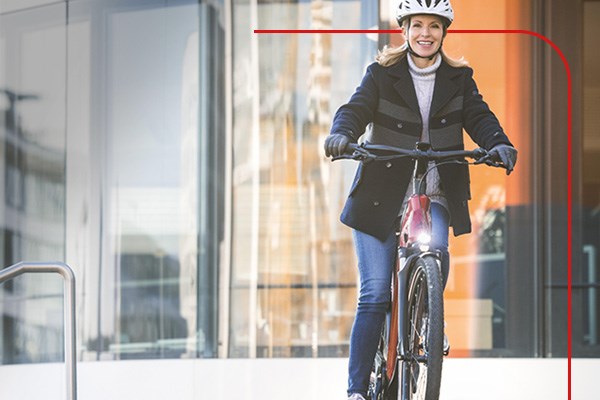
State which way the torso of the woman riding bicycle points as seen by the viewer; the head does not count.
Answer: toward the camera

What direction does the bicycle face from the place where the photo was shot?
facing the viewer

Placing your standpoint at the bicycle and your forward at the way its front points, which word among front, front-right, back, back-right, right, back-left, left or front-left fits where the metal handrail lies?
right

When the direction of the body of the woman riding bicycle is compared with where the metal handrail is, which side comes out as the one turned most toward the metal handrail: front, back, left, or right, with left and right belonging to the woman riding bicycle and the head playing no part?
right

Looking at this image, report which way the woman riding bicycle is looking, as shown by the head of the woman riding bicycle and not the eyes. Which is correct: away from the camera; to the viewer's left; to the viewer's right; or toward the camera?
toward the camera
